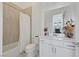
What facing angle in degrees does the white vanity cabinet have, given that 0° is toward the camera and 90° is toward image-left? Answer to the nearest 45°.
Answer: approximately 45°

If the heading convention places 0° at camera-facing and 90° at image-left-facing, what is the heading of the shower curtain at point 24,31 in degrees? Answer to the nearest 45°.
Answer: approximately 315°

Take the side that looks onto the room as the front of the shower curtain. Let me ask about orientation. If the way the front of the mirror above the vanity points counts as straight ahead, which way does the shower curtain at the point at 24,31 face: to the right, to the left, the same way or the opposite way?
to the left
